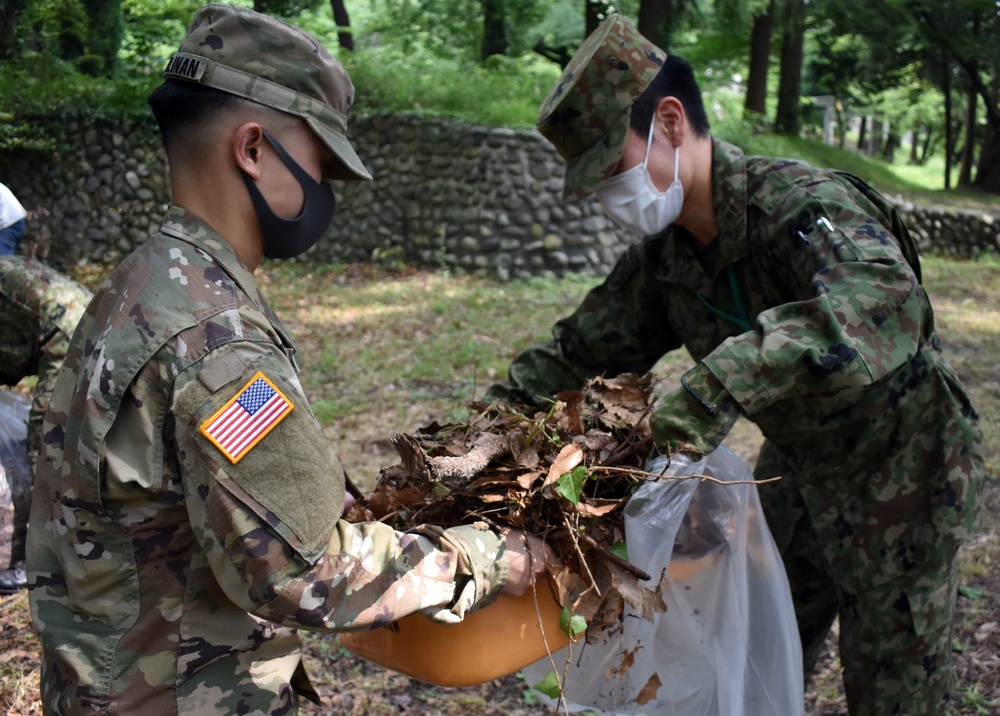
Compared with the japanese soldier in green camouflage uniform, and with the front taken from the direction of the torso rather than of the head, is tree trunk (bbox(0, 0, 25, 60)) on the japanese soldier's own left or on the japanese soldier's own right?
on the japanese soldier's own right

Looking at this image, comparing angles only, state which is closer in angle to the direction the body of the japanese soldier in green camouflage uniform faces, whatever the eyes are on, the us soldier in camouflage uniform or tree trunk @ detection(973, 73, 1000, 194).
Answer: the us soldier in camouflage uniform

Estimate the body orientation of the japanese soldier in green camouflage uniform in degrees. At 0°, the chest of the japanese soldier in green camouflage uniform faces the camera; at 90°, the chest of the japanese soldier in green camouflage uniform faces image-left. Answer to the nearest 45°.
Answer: approximately 45°

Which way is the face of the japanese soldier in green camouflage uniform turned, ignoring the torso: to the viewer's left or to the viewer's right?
to the viewer's left

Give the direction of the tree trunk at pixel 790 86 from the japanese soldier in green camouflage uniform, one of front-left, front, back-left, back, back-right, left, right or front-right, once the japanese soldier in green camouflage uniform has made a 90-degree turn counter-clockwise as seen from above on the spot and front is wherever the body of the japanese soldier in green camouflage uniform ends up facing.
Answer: back-left

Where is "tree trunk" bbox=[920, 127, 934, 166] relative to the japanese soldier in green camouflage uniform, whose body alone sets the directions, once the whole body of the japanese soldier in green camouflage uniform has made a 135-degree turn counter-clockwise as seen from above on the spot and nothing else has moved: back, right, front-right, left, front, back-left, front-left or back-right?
left
